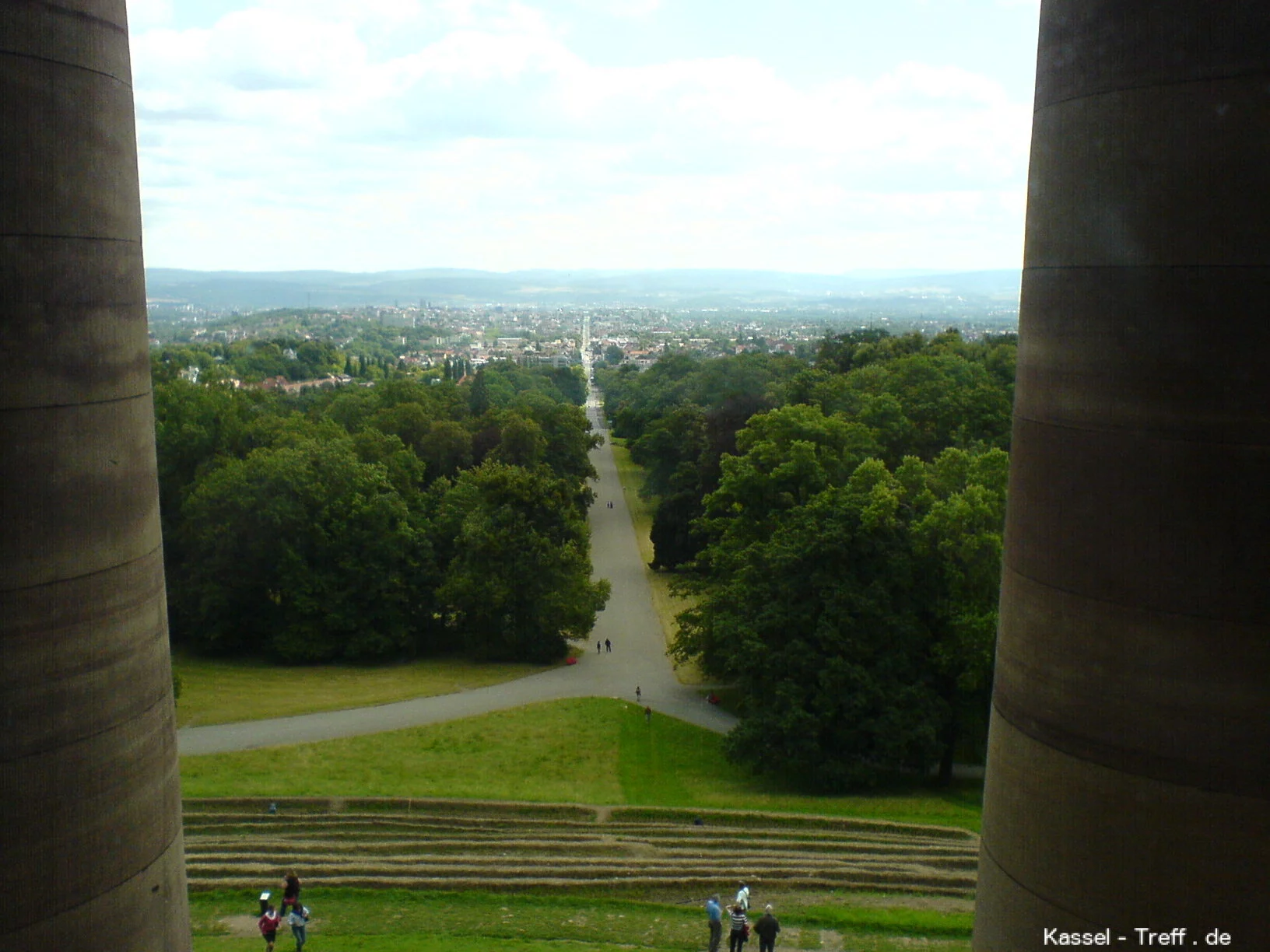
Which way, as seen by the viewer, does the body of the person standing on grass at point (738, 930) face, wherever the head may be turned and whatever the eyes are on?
away from the camera

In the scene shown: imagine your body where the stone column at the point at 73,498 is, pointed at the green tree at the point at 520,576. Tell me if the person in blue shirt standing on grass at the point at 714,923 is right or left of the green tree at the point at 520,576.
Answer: right

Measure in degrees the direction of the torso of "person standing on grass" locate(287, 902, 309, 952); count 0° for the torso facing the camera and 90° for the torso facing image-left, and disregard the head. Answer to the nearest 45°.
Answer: approximately 180°

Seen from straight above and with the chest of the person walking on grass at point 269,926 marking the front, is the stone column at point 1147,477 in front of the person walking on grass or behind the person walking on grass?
behind

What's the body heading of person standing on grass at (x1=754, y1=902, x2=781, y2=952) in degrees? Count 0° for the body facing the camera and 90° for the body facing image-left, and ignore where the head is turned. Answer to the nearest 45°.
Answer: approximately 180°
